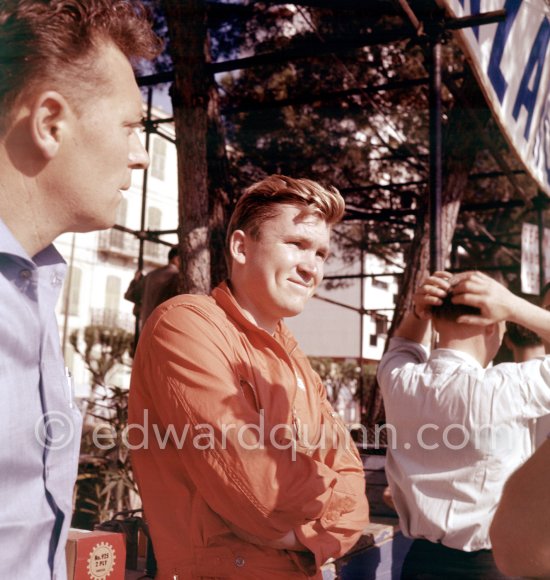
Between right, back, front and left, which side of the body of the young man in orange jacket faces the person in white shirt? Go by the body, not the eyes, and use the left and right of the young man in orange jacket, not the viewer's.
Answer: left

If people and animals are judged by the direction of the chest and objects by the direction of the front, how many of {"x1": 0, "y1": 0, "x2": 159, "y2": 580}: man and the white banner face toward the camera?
1

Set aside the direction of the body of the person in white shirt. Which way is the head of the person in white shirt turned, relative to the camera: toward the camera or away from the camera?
away from the camera

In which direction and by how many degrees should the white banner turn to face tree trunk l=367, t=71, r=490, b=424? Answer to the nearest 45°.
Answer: approximately 180°

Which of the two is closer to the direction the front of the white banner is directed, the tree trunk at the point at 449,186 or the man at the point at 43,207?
the man

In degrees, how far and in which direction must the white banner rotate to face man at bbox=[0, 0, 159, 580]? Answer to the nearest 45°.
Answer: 0° — it already faces them

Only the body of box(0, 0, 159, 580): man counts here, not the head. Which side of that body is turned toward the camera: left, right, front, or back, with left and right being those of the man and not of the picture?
right

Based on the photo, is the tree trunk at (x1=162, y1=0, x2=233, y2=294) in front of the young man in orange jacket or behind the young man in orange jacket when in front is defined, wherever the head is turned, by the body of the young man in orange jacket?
behind

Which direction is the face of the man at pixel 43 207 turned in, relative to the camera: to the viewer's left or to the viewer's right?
to the viewer's right
